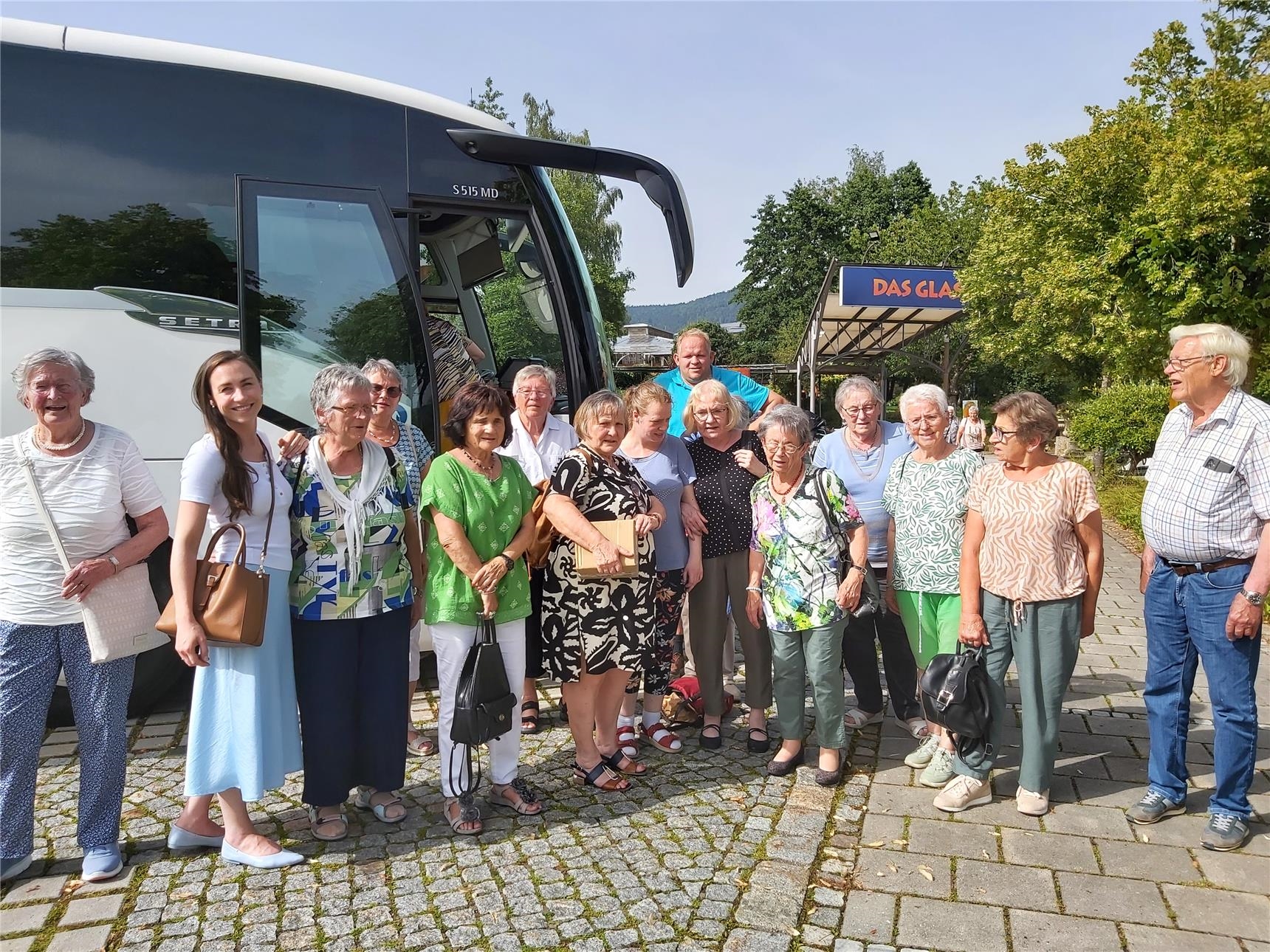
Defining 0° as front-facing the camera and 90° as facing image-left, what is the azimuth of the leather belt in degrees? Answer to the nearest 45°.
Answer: approximately 45°

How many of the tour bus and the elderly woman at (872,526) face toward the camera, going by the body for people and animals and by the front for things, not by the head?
1

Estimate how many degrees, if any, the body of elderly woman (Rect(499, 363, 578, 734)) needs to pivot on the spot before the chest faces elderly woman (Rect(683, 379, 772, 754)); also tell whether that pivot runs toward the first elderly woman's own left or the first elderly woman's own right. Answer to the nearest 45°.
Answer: approximately 90° to the first elderly woman's own left

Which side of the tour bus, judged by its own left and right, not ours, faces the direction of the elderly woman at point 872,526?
front

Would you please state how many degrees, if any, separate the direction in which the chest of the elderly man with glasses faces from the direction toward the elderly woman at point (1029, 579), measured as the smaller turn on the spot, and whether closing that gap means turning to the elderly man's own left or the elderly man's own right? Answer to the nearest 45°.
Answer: approximately 45° to the elderly man's own right

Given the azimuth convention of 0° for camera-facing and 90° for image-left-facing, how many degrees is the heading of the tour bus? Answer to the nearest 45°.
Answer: approximately 270°

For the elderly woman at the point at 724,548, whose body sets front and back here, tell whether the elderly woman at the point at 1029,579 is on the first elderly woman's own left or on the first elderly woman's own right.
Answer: on the first elderly woman's own left

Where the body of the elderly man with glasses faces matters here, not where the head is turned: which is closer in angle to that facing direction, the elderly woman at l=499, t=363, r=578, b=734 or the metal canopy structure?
the elderly woman

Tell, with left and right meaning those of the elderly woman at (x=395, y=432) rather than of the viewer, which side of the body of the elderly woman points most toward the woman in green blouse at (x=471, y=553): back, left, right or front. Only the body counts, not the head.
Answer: front

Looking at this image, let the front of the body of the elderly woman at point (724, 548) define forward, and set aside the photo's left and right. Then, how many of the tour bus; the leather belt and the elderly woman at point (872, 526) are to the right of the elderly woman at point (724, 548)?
1
